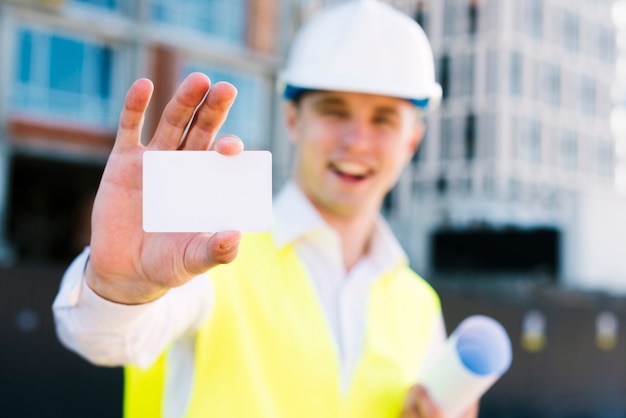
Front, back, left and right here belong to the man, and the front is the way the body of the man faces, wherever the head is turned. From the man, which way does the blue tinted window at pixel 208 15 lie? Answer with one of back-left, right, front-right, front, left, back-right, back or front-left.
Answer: back

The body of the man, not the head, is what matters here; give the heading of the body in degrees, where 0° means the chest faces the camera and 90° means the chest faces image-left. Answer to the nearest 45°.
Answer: approximately 0°

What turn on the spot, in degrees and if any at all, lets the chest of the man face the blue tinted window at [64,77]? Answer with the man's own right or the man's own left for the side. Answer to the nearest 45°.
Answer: approximately 180°

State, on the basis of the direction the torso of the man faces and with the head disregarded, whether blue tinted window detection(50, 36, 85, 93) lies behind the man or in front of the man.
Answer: behind

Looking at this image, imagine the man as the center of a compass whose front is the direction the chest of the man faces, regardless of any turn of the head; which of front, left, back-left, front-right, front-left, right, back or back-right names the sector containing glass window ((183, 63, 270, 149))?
back

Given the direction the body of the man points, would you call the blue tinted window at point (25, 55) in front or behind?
behind

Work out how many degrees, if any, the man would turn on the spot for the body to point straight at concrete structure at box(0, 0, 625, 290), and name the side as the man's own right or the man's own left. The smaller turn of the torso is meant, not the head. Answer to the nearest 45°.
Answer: approximately 180°
